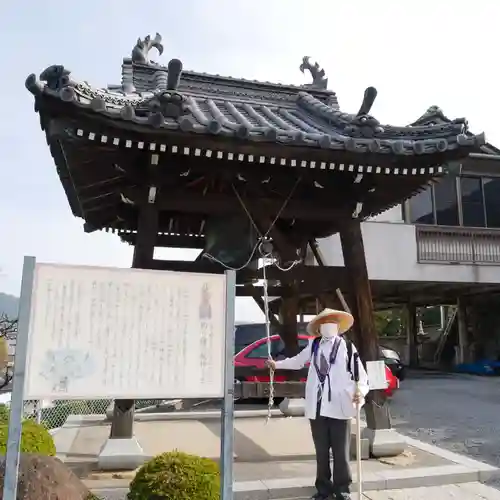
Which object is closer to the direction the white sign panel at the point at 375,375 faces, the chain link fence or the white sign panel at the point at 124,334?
the white sign panel

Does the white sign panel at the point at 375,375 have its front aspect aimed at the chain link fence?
no

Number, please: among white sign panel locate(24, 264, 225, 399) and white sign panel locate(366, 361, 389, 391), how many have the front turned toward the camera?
2

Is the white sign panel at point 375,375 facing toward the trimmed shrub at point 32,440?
no

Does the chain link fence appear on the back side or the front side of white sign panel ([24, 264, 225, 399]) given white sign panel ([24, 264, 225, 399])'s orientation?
on the back side

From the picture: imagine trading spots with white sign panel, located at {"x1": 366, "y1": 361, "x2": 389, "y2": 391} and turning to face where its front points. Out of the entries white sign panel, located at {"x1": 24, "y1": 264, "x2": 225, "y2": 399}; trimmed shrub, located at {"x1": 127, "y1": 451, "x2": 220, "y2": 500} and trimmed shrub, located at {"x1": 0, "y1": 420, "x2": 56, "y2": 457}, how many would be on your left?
0

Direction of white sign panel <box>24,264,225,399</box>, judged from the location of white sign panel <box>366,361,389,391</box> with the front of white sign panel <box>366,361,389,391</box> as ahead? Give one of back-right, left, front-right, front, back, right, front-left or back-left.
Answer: front-right

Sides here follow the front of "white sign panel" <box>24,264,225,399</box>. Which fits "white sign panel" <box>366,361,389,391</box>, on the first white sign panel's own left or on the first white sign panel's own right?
on the first white sign panel's own left

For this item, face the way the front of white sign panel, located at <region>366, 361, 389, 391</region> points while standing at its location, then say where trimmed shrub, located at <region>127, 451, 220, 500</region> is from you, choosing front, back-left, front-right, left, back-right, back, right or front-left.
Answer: front-right

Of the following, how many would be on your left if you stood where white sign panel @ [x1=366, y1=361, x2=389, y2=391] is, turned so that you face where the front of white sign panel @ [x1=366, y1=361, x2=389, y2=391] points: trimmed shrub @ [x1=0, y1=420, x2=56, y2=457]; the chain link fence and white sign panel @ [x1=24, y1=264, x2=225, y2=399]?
0

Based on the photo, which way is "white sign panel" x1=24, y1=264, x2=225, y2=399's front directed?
toward the camera
